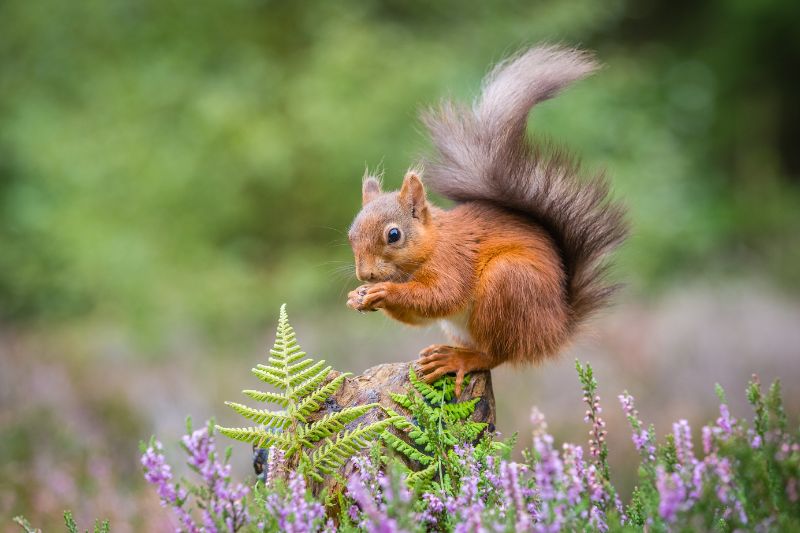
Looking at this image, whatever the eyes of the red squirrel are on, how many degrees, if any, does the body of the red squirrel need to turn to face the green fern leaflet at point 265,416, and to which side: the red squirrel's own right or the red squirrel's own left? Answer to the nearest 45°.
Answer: approximately 45° to the red squirrel's own left

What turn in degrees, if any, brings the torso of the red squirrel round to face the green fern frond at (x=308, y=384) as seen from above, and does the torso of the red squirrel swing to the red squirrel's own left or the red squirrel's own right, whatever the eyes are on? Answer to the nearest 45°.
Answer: approximately 45° to the red squirrel's own left

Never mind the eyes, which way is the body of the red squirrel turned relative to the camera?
to the viewer's left
